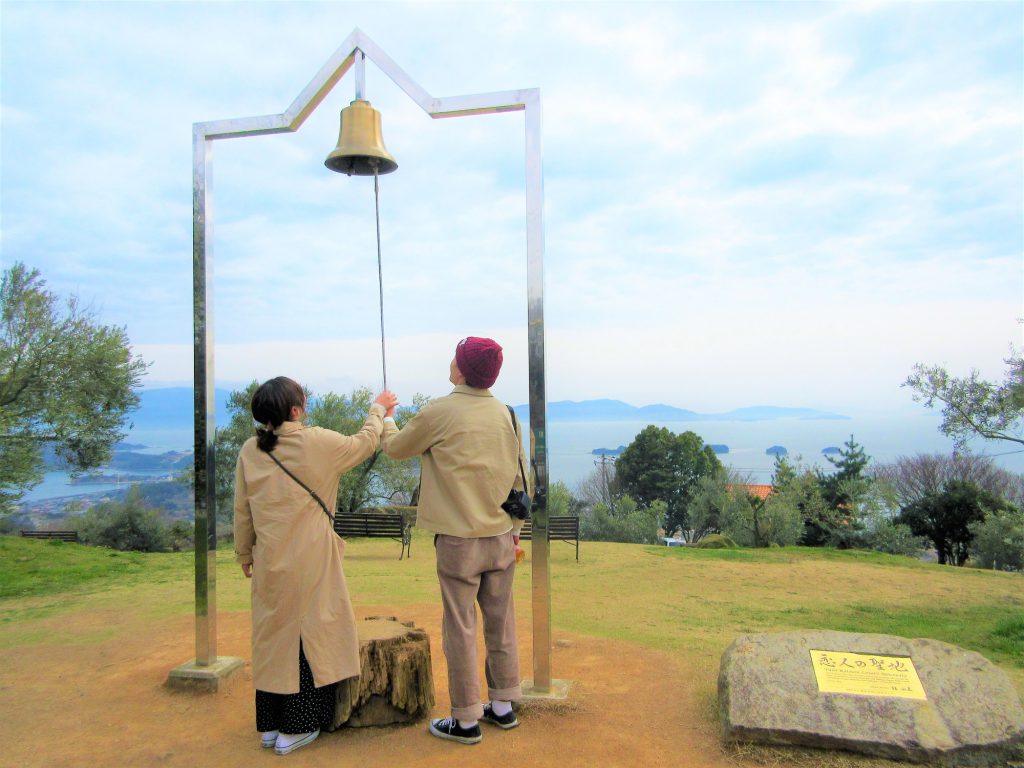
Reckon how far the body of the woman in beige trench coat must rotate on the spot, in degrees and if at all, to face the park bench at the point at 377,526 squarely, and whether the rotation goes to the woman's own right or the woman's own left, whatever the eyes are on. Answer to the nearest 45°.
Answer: approximately 45° to the woman's own left

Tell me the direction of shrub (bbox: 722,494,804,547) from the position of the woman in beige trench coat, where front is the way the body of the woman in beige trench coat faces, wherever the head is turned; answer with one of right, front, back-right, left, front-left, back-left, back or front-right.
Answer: front

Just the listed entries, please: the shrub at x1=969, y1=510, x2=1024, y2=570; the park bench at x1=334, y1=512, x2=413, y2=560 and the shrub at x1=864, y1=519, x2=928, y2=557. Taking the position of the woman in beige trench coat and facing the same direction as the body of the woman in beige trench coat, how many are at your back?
0

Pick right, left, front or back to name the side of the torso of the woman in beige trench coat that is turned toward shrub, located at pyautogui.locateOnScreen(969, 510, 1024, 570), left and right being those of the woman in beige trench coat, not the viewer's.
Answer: front

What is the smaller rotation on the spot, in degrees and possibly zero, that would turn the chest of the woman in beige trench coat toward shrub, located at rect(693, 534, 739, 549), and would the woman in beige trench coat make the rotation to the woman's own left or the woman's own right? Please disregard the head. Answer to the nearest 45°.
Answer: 0° — they already face it

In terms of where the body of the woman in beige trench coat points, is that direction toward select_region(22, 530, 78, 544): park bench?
no

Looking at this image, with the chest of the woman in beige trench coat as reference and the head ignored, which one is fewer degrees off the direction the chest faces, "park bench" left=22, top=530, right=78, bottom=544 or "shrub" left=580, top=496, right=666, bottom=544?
the shrub

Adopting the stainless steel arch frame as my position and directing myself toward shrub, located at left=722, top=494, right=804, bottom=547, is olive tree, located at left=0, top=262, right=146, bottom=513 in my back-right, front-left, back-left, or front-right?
front-left

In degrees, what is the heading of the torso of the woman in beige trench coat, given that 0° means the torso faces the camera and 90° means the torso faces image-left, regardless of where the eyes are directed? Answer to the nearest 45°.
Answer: approximately 225°

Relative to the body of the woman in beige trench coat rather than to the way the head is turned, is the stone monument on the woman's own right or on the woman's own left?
on the woman's own right

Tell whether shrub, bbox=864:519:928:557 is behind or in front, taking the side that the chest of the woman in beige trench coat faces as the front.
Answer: in front

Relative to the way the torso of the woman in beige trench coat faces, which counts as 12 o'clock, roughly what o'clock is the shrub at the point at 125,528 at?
The shrub is roughly at 10 o'clock from the woman in beige trench coat.

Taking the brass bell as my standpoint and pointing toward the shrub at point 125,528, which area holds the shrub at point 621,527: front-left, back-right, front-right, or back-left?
front-right

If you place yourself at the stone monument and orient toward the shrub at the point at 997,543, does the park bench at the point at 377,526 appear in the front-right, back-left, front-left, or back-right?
front-left
